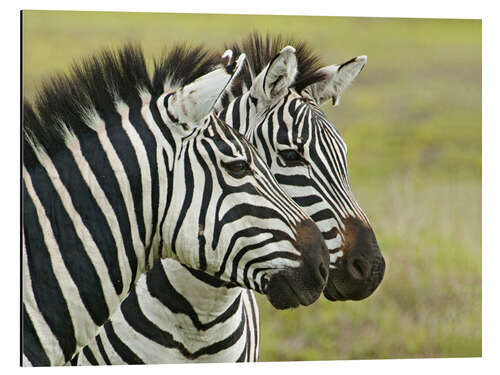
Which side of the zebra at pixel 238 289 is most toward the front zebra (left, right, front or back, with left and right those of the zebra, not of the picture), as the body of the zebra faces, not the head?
right

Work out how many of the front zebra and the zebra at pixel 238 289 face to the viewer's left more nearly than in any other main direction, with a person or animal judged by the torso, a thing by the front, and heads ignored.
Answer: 0

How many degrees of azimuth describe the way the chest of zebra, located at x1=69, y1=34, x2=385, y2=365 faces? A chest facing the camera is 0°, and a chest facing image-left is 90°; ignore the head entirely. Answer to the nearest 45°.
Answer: approximately 315°

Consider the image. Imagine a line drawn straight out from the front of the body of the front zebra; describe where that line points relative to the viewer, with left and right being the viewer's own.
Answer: facing to the right of the viewer

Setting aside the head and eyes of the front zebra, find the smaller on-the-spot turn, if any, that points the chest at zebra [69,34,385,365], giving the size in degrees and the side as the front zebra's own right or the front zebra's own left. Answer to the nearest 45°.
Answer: approximately 45° to the front zebra's own left
